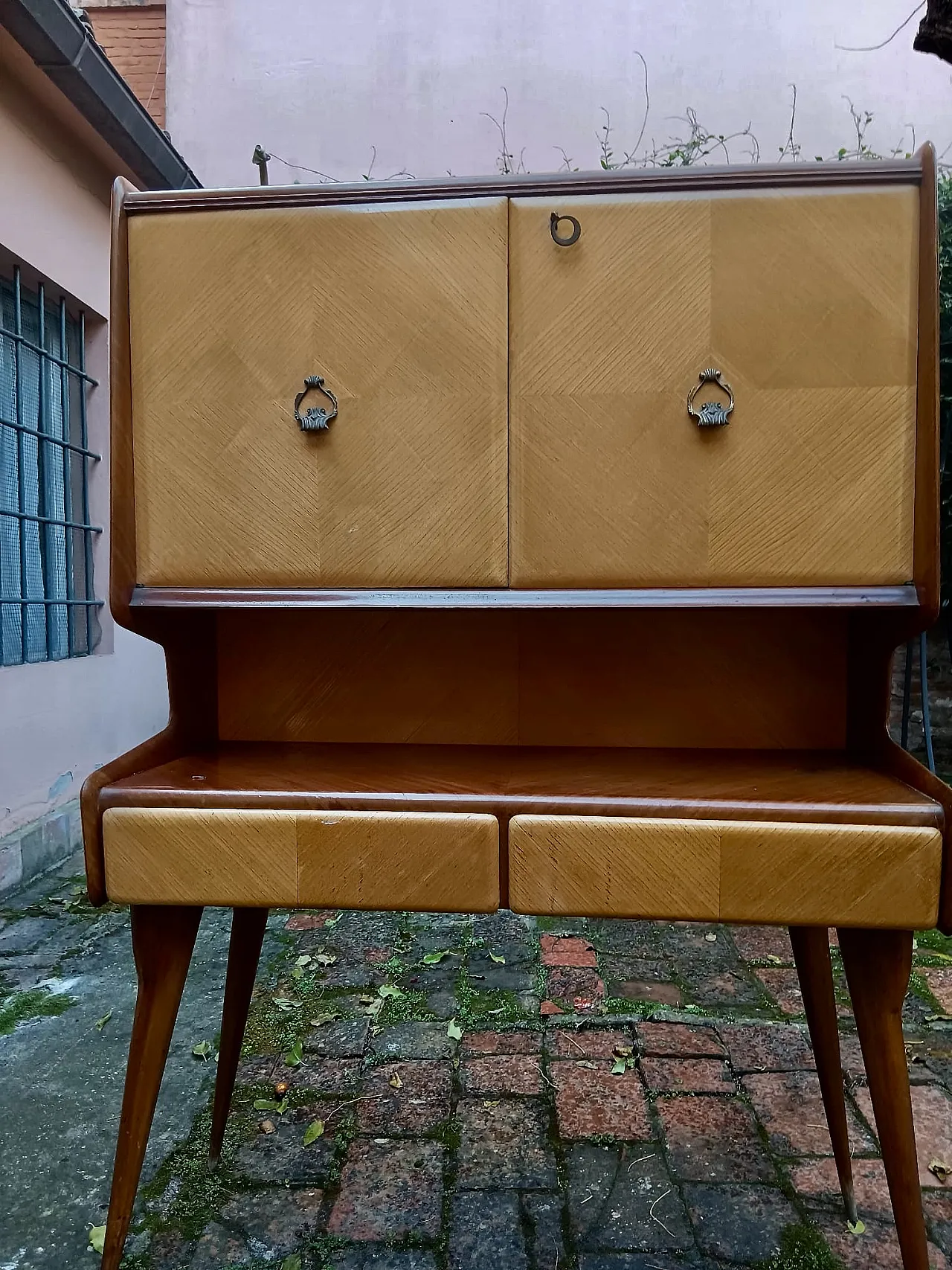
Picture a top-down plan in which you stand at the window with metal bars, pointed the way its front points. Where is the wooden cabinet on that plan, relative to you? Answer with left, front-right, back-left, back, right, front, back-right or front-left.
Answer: front-right

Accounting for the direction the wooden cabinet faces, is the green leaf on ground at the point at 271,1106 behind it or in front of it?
behind

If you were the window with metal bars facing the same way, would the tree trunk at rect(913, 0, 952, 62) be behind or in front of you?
in front

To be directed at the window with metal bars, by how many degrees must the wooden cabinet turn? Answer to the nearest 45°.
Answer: approximately 135° to its right

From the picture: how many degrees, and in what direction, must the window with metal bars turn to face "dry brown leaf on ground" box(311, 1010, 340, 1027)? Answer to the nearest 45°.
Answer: approximately 45° to its right

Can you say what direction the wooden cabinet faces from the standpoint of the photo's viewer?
facing the viewer

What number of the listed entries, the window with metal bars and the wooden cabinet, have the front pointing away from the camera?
0

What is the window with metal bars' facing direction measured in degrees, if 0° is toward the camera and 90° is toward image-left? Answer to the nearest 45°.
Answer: approximately 315°
